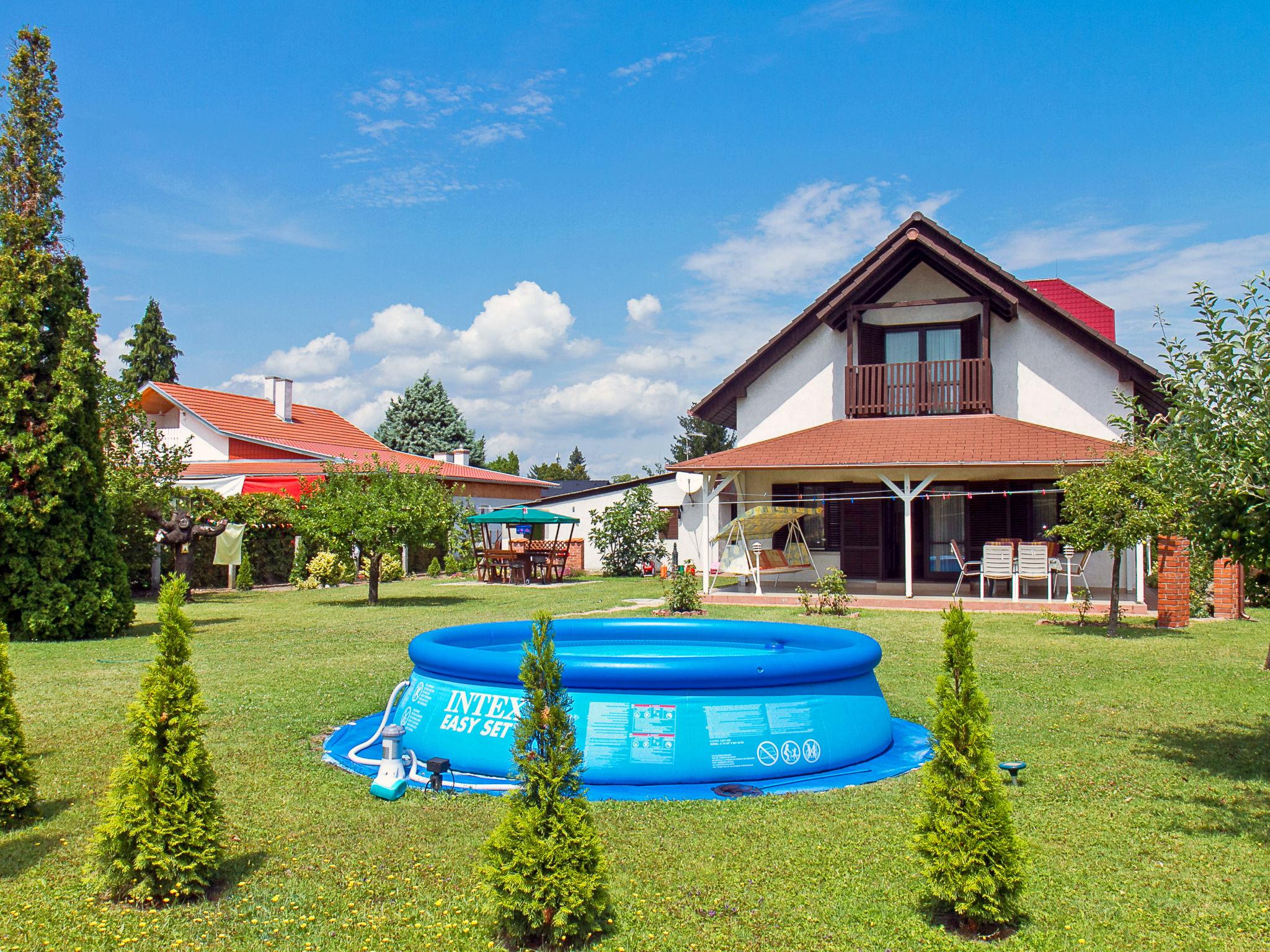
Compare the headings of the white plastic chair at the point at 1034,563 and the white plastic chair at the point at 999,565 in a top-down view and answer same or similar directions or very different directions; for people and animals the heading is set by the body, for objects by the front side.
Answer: same or similar directions

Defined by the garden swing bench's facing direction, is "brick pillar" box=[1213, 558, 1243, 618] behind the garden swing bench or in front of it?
in front

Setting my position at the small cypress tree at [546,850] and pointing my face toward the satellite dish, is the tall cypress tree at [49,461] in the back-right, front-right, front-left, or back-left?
front-left

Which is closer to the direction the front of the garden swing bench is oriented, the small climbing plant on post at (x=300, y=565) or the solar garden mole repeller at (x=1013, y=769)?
the solar garden mole repeller

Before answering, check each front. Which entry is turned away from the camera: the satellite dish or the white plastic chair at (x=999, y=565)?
the white plastic chair

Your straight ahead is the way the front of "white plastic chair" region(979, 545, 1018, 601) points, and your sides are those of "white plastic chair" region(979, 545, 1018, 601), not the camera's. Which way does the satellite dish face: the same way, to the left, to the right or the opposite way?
the opposite way

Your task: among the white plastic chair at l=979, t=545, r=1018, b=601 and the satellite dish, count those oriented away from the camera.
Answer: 1

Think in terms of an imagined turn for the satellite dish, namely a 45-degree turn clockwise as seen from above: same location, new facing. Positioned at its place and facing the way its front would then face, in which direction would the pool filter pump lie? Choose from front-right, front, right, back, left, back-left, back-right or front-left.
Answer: front-left

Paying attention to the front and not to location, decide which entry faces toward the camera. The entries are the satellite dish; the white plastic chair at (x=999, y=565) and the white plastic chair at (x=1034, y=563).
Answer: the satellite dish

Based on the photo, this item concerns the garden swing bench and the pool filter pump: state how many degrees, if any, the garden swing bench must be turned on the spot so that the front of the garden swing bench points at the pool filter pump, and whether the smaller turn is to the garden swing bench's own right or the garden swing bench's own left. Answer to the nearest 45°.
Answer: approximately 45° to the garden swing bench's own right

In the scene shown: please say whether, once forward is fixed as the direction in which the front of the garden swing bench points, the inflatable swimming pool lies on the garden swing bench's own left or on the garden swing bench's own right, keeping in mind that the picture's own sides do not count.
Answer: on the garden swing bench's own right

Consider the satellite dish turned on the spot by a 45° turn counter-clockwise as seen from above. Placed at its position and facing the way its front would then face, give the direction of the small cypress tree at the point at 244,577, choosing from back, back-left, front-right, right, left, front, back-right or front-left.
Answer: back-right

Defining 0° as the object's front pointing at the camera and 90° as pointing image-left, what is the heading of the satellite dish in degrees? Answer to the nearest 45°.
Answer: approximately 0°

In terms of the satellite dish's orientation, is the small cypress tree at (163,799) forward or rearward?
forward
